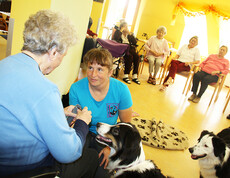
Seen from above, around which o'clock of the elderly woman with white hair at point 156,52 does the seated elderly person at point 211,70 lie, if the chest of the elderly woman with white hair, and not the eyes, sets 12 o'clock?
The seated elderly person is roughly at 10 o'clock from the elderly woman with white hair.

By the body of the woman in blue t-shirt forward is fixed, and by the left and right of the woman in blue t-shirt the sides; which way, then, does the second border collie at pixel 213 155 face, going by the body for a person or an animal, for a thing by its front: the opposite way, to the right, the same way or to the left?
to the right

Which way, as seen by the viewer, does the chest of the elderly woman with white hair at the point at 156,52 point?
toward the camera

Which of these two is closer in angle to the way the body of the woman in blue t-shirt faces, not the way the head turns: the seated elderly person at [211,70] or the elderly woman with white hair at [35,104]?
the elderly woman with white hair

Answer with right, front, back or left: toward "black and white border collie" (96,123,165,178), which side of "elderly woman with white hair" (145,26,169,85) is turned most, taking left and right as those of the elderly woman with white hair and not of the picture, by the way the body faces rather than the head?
front

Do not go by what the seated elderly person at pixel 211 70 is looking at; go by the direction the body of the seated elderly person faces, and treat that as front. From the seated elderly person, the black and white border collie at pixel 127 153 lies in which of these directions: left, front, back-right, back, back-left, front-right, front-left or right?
front-left

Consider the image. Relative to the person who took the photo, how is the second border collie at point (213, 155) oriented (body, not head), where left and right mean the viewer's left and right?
facing the viewer and to the left of the viewer

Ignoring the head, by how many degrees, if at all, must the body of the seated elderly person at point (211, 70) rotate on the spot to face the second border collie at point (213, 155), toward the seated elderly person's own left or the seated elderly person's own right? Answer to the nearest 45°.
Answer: approximately 45° to the seated elderly person's own left

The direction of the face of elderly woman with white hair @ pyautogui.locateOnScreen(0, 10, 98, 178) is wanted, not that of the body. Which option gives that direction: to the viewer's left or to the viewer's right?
to the viewer's right
